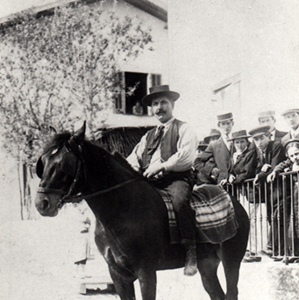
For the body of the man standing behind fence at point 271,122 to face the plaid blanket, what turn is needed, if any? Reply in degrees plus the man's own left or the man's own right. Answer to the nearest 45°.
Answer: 0° — they already face it

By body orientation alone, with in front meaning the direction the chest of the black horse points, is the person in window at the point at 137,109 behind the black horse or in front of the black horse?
behind

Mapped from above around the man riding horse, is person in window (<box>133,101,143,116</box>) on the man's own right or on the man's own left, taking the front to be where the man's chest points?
on the man's own right

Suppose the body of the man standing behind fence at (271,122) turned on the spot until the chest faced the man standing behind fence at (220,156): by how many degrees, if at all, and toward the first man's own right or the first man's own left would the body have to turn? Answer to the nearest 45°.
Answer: approximately 45° to the first man's own right

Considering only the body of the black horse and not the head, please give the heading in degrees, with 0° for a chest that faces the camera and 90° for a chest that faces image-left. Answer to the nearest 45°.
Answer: approximately 45°
